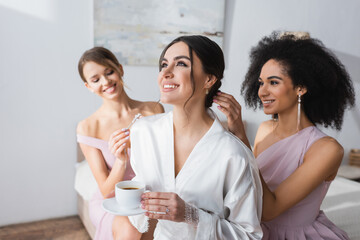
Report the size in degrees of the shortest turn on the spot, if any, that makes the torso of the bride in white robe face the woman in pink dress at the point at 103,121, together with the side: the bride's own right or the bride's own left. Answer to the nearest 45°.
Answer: approximately 90° to the bride's own right

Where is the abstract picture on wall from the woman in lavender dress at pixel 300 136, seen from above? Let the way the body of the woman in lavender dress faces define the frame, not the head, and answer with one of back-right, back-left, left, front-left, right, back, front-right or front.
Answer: right

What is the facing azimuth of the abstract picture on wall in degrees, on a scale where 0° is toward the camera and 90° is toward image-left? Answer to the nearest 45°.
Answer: approximately 0°

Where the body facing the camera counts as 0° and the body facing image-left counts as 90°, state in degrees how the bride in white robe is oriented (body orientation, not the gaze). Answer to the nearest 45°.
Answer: approximately 45°

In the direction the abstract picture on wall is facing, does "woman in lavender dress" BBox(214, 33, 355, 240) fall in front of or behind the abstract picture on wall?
in front

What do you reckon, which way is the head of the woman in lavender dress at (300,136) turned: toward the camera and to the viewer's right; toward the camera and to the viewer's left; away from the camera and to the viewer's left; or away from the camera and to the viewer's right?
toward the camera and to the viewer's left

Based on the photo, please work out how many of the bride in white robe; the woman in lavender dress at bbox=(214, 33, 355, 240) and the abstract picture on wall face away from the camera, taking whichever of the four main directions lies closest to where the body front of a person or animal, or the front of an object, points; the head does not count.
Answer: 0

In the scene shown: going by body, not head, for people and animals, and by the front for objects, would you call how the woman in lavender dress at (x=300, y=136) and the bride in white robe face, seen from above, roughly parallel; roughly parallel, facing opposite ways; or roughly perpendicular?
roughly parallel

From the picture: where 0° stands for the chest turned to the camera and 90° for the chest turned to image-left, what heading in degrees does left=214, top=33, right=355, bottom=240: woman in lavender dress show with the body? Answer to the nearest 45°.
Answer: approximately 45°

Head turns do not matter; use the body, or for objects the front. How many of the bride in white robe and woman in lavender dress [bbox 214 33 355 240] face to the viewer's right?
0

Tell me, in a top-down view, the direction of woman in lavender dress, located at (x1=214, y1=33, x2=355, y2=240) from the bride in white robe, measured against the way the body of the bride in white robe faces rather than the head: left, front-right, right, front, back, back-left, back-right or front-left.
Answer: back

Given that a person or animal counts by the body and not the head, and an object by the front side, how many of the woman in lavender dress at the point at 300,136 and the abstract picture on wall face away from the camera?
0
